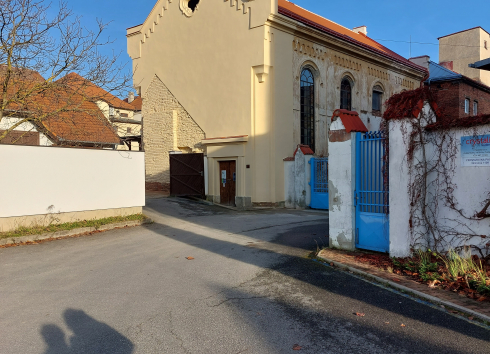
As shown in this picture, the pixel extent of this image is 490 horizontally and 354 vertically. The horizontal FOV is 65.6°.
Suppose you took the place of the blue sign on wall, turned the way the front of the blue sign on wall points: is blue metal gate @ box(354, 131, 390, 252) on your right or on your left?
on your right

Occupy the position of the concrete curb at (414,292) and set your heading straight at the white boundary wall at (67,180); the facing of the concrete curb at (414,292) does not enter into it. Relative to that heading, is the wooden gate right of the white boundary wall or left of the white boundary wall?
right

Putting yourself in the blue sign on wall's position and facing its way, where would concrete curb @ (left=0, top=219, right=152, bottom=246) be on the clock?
The concrete curb is roughly at 3 o'clock from the blue sign on wall.

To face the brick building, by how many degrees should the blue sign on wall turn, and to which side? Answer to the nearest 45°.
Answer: approximately 180°

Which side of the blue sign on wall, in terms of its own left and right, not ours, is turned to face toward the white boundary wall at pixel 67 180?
right

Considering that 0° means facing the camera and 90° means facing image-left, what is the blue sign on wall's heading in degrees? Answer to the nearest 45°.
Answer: approximately 0°
